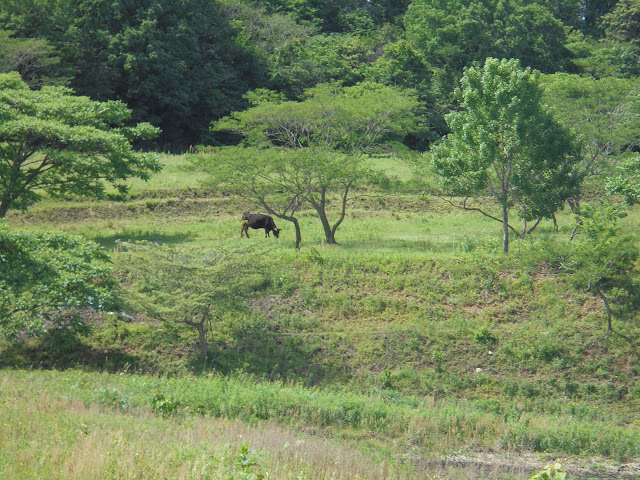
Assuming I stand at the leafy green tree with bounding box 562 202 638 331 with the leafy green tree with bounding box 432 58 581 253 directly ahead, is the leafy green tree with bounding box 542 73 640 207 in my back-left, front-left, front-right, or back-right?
front-right

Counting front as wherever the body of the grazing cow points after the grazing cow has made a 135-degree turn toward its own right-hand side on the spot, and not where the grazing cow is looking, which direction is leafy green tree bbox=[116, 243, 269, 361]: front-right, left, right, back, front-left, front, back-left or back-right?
front-left

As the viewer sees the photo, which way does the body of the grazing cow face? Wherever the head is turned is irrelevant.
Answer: to the viewer's right

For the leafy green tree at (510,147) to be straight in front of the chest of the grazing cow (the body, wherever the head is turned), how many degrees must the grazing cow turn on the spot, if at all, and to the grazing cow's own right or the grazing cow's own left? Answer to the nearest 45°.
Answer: approximately 45° to the grazing cow's own right

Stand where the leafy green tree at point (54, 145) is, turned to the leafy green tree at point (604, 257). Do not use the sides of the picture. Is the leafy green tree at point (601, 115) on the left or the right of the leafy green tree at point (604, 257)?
left

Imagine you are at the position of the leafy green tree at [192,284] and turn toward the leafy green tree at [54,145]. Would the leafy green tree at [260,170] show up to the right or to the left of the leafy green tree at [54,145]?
right

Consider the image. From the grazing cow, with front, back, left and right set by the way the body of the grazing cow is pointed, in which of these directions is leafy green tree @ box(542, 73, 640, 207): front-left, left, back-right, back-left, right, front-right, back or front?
front

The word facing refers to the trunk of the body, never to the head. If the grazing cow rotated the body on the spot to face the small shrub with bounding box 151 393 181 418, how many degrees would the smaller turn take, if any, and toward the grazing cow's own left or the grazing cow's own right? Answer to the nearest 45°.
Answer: approximately 90° to the grazing cow's own right

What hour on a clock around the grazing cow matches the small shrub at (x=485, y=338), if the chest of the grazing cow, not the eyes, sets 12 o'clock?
The small shrub is roughly at 2 o'clock from the grazing cow.

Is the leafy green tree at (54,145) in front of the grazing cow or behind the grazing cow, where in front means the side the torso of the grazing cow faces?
behind
